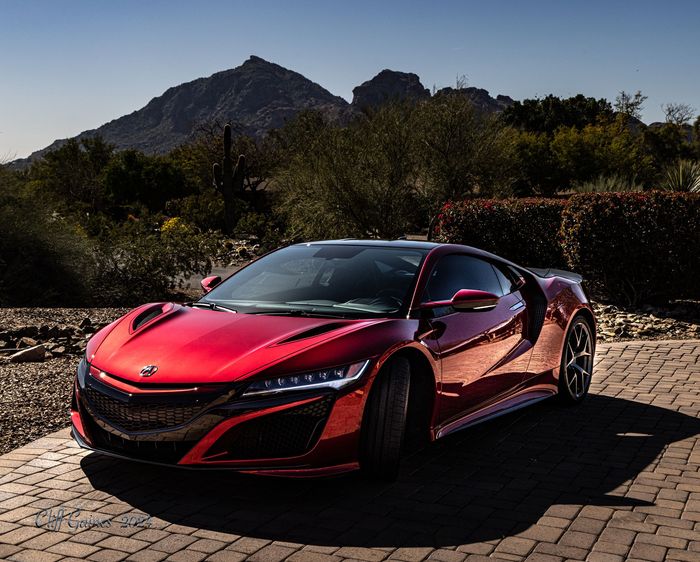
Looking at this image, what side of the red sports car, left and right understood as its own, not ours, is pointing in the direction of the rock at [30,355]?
right

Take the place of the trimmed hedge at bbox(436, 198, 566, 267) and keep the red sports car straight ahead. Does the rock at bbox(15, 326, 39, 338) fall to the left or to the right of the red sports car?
right

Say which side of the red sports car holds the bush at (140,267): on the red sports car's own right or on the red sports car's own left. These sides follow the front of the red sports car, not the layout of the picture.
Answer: on the red sports car's own right

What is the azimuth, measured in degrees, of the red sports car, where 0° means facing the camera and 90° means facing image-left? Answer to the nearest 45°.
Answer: approximately 45°

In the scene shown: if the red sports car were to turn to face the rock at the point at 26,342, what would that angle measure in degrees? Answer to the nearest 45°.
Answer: approximately 90° to its right

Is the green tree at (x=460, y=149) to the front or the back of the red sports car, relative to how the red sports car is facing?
to the back

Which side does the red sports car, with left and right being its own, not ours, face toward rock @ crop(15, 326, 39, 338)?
right

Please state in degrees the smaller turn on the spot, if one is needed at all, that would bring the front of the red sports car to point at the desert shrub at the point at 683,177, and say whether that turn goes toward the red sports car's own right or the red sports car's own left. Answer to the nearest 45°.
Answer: approximately 180°

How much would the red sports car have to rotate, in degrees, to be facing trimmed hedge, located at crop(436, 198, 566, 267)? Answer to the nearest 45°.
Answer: approximately 135° to its right

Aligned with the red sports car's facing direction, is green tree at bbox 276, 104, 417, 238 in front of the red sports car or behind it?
behind

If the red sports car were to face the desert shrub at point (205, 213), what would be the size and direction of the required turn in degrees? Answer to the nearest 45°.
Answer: approximately 135° to its right

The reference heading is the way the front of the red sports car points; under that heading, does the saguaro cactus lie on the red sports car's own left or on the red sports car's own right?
on the red sports car's own right
